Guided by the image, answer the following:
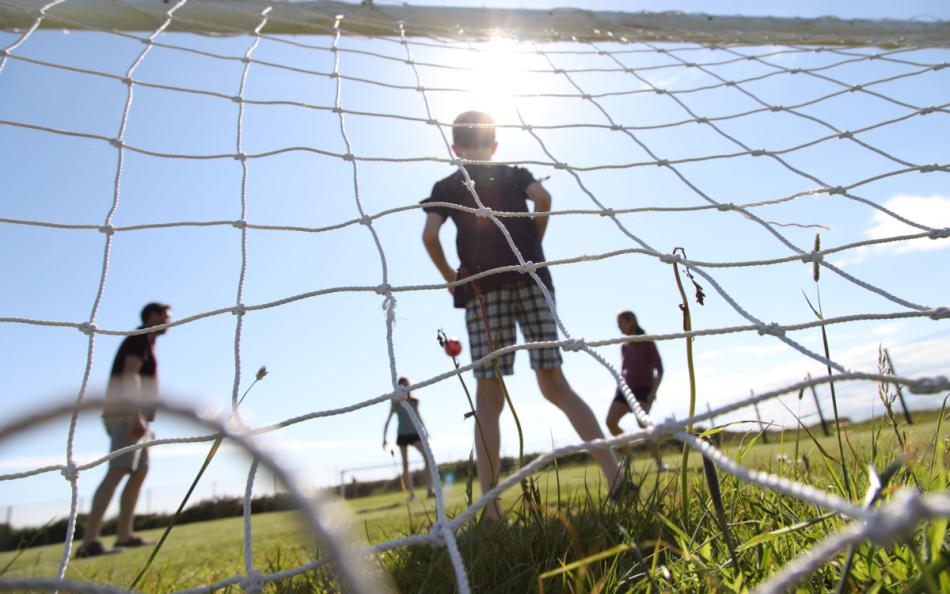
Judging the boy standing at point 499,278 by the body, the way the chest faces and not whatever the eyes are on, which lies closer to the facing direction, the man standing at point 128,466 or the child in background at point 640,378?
the child in background

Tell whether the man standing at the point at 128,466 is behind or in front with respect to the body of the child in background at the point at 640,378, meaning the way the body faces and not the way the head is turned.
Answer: in front

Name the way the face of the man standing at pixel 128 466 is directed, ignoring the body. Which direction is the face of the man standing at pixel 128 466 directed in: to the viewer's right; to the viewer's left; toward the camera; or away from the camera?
to the viewer's right

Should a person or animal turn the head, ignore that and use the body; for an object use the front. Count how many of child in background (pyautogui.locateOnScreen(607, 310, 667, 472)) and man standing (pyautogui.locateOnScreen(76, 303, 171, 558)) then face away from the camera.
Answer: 0

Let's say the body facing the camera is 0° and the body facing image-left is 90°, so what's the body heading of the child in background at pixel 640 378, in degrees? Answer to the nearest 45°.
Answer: approximately 45°

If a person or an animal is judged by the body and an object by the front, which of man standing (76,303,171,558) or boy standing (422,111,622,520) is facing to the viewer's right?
man standing (76,303,171,558)

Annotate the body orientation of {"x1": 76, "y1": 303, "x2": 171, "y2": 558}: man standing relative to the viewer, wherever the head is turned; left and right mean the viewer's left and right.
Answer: facing to the right of the viewer

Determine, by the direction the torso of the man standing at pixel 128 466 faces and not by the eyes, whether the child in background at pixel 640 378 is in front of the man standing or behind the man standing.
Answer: in front

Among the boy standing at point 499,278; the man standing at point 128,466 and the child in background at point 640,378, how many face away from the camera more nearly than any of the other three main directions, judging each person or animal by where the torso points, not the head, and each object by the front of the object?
1

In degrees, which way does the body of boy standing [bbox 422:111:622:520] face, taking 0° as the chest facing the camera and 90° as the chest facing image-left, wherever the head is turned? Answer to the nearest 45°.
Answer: approximately 180°

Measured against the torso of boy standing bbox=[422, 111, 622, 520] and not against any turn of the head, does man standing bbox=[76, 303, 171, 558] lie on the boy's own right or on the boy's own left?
on the boy's own left

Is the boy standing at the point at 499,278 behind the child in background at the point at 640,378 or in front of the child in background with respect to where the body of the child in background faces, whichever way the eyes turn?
in front
